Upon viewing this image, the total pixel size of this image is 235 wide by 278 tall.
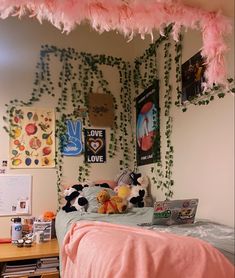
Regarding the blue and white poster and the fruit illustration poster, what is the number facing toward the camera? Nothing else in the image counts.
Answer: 2

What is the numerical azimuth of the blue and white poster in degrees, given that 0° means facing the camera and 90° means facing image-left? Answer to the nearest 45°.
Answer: approximately 0°

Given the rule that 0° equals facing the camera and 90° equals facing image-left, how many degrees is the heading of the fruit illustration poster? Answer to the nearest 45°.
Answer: approximately 0°
